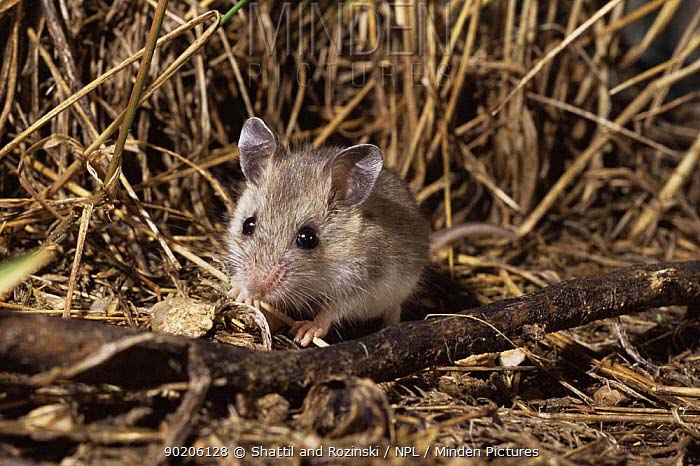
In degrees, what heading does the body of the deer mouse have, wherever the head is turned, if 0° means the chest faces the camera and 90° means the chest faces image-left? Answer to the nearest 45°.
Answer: approximately 45°
